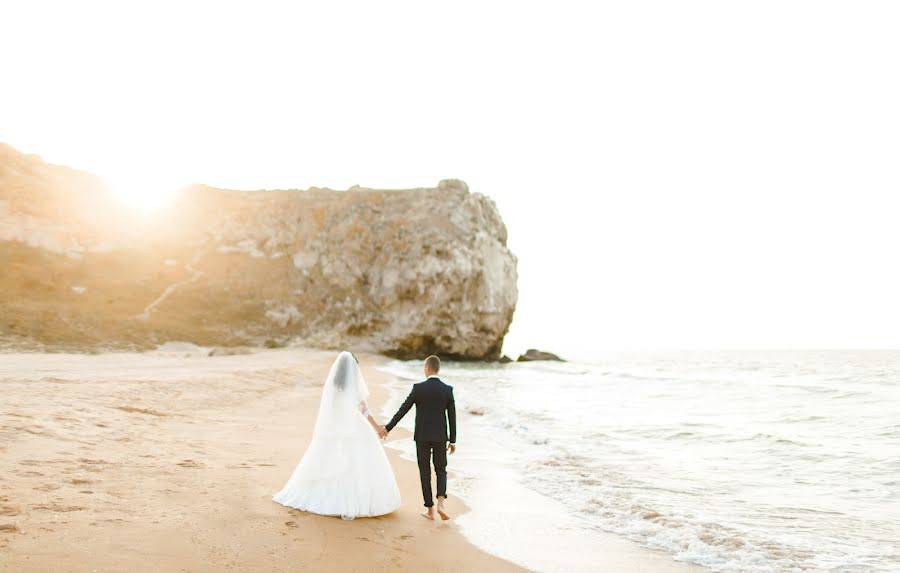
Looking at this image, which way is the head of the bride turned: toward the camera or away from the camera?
away from the camera

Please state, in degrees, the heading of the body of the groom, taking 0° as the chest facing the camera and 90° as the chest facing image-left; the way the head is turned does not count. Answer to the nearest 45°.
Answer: approximately 180°

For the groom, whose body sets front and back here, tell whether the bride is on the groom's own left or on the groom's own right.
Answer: on the groom's own left
